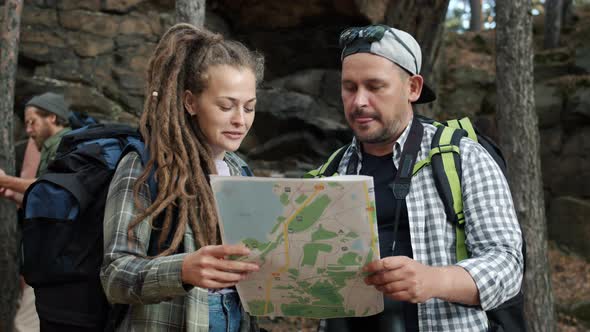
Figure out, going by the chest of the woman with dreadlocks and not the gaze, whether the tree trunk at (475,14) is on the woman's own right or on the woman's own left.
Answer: on the woman's own left

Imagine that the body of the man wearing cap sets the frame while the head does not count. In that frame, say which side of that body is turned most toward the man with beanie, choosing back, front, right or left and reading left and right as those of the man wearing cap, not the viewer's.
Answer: right

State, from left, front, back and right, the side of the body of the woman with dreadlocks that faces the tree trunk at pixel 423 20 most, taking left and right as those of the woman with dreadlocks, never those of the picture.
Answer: left

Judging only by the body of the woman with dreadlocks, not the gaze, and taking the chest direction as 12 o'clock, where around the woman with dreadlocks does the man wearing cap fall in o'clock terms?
The man wearing cap is roughly at 11 o'clock from the woman with dreadlocks.

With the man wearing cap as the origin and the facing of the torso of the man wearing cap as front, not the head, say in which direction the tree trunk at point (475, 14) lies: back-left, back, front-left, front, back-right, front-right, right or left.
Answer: back-right

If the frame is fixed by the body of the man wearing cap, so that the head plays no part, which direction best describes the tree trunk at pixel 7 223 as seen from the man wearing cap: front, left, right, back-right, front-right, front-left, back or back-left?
right
